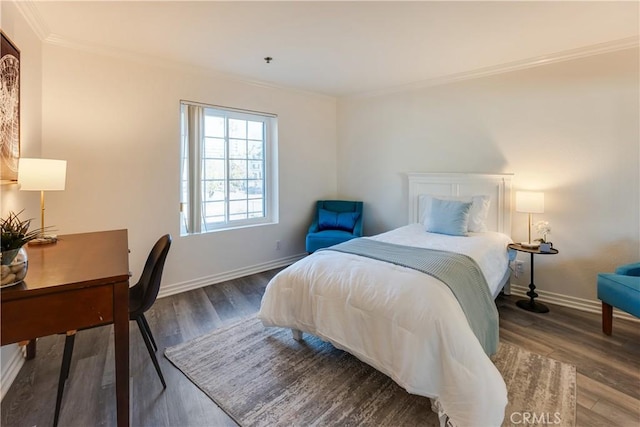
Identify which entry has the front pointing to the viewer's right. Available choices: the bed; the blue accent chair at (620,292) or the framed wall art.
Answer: the framed wall art

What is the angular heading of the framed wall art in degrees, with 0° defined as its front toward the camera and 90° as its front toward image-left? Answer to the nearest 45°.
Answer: approximately 270°

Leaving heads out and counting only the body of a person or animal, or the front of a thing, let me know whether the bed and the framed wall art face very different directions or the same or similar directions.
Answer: very different directions

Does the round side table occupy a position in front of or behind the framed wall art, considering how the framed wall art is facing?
in front

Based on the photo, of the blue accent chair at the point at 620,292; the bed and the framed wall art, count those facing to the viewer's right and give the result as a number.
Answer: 1

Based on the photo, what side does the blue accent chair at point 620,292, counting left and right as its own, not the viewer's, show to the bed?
front

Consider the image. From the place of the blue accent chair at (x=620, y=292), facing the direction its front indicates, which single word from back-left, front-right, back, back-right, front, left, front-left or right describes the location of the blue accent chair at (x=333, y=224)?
front-right

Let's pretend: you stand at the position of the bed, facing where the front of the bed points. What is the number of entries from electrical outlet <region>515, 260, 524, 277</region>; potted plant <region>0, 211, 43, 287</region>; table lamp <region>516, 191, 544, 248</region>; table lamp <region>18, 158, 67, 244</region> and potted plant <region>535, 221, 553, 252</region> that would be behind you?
3

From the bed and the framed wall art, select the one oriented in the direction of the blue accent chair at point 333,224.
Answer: the framed wall art

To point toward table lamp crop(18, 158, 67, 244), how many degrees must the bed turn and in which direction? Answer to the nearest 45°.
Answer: approximately 45° to its right

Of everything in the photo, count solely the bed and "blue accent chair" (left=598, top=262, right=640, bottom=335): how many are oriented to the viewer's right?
0

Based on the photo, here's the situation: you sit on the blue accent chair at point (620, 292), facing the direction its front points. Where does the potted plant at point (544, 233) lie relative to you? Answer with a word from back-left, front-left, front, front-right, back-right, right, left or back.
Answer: right

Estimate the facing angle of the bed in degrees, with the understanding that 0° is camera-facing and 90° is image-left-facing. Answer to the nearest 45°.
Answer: approximately 45°
